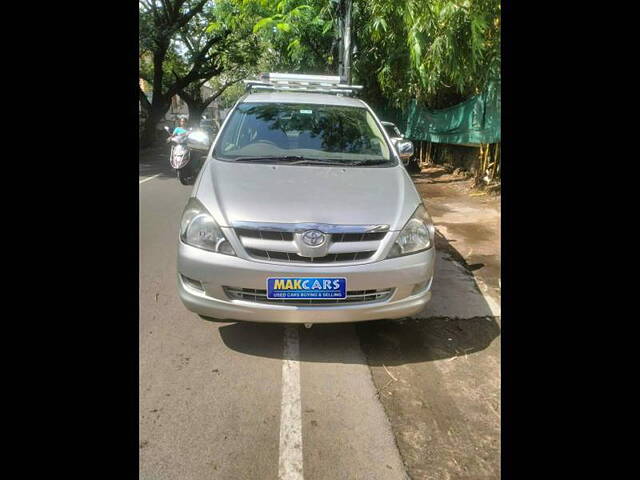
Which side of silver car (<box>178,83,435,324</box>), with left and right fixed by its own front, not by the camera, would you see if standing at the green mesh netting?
back

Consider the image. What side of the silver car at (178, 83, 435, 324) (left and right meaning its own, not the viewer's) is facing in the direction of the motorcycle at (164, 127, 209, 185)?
back

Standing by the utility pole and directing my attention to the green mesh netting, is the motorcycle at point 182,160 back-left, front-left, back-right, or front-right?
back-right

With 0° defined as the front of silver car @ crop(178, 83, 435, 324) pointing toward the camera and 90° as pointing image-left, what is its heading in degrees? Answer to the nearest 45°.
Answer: approximately 0°

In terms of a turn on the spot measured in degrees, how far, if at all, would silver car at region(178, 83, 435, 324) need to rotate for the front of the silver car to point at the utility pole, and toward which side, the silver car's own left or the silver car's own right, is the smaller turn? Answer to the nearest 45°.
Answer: approximately 180°
